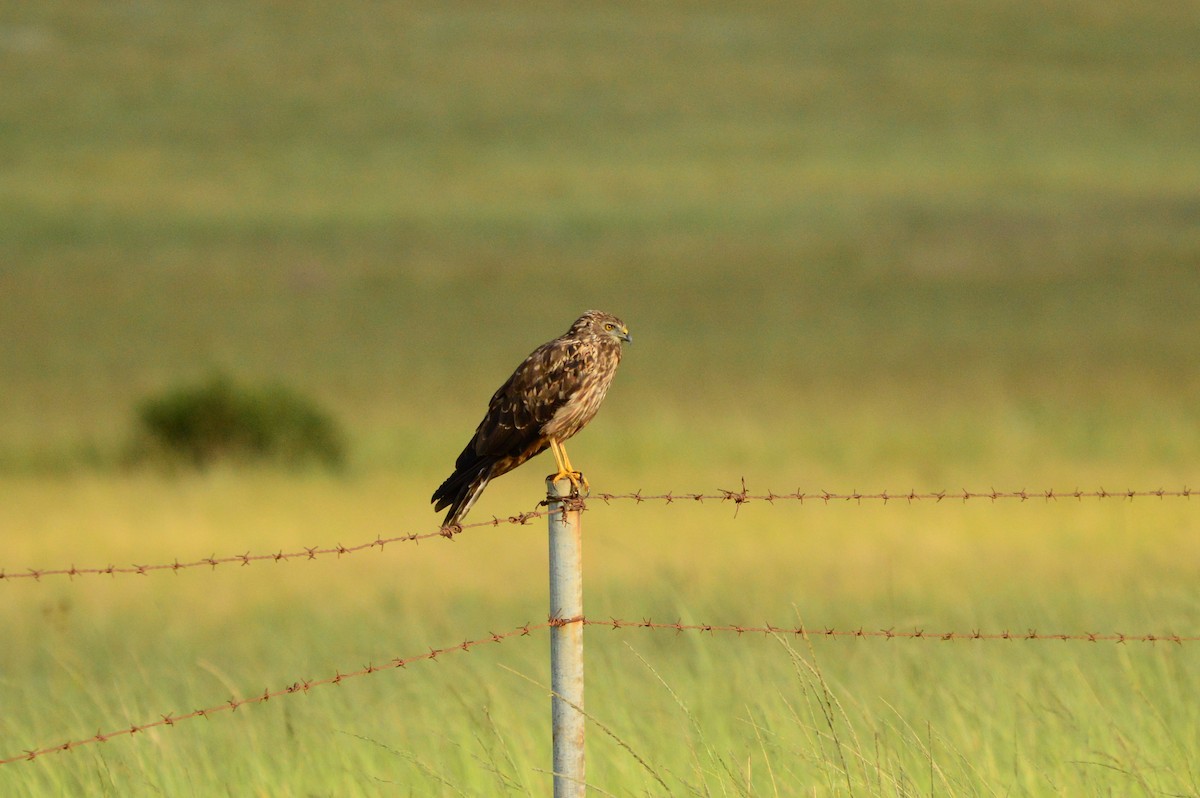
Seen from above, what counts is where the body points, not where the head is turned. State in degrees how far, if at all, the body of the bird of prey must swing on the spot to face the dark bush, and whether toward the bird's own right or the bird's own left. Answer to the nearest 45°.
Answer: approximately 90° to the bird's own left

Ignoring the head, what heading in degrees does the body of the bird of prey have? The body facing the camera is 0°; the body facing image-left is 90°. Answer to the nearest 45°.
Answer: approximately 270°
